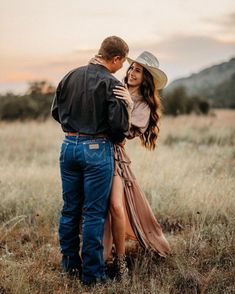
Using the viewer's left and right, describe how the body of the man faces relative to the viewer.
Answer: facing away from the viewer and to the right of the viewer

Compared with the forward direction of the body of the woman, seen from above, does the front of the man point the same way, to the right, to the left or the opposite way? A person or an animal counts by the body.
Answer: the opposite way

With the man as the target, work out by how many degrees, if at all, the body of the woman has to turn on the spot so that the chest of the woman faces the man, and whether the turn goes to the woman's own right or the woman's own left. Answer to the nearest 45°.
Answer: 0° — they already face them

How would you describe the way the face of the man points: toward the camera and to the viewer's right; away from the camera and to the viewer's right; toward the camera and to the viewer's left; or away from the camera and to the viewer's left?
away from the camera and to the viewer's right
